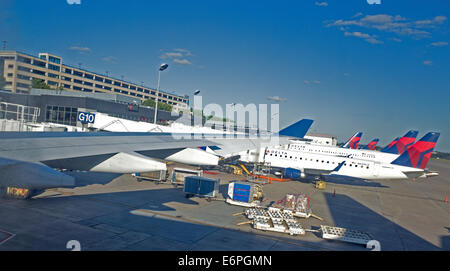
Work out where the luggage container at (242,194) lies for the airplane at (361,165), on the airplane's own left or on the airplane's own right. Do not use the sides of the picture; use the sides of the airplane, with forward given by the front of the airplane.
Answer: on the airplane's own left

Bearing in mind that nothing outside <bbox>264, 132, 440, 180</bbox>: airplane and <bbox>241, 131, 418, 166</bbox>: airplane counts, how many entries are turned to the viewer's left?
2

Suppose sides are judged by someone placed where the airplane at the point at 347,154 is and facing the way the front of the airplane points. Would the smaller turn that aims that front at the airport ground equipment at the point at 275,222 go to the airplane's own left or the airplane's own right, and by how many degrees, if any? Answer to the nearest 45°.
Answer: approximately 90° to the airplane's own left

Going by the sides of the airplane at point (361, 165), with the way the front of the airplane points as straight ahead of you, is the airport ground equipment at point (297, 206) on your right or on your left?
on your left

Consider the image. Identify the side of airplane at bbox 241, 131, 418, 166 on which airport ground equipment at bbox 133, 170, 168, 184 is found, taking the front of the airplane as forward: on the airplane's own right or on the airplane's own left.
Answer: on the airplane's own left

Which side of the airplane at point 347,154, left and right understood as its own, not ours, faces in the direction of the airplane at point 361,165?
left

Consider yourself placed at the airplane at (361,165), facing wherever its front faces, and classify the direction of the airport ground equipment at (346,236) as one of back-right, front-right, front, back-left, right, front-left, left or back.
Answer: left

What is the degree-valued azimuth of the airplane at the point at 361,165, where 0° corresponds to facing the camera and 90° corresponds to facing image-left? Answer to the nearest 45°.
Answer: approximately 90°

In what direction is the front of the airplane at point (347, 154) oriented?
to the viewer's left

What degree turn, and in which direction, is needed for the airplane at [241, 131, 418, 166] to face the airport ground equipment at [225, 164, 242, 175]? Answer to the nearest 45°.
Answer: approximately 45° to its left

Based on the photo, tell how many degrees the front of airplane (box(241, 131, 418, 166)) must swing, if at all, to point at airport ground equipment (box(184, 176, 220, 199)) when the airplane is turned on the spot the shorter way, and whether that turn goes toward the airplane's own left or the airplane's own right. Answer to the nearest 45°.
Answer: approximately 45° to the airplane's own left
